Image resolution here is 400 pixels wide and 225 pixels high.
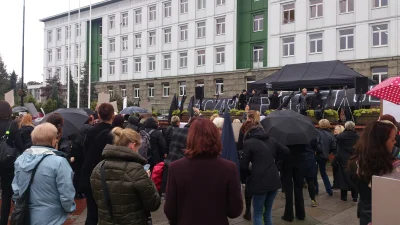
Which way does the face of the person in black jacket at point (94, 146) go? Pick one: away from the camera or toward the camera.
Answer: away from the camera

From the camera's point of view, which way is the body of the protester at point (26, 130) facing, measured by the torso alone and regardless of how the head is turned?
away from the camera

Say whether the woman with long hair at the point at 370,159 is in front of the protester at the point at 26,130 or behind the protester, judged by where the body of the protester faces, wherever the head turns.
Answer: behind

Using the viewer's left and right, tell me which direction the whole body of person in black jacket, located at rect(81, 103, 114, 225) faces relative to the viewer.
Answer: facing away from the viewer and to the right of the viewer

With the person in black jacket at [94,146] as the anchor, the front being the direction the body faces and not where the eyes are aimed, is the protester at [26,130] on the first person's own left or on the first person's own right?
on the first person's own left

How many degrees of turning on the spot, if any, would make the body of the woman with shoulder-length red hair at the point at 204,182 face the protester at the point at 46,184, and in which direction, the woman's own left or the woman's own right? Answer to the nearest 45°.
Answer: approximately 45° to the woman's own left

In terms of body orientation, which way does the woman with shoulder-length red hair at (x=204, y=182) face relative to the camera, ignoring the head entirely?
away from the camera

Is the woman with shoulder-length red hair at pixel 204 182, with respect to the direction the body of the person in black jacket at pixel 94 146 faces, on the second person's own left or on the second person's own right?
on the second person's own right

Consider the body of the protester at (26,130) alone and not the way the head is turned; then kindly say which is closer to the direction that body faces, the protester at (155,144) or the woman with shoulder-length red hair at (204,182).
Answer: the protester

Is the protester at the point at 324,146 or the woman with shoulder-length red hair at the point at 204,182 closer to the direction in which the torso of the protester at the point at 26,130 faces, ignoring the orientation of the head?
the protester

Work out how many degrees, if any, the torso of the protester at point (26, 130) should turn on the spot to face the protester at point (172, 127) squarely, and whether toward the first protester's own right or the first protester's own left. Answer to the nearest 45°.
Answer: approximately 45° to the first protester's own right
